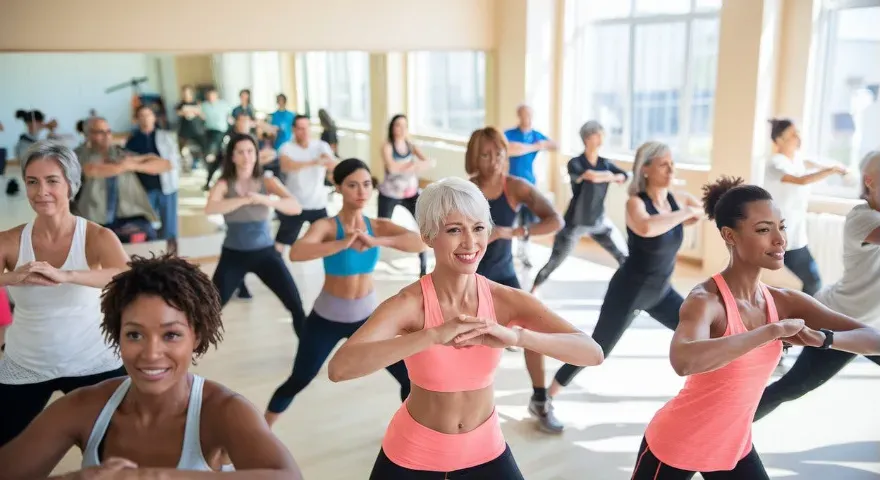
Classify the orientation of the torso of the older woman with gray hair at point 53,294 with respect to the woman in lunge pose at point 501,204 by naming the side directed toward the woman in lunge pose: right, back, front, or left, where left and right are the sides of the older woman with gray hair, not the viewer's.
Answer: left

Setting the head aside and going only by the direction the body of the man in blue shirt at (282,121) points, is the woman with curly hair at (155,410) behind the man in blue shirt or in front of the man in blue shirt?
in front

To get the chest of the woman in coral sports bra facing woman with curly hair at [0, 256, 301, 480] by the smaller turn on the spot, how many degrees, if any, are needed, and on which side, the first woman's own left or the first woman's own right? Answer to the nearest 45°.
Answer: approximately 45° to the first woman's own right

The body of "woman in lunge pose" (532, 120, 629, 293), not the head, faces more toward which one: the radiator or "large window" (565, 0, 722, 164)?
the radiator

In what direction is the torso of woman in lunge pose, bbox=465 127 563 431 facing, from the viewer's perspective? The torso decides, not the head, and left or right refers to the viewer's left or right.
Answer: facing the viewer

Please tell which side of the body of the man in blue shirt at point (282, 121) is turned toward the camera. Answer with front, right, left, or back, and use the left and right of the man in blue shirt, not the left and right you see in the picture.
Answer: front

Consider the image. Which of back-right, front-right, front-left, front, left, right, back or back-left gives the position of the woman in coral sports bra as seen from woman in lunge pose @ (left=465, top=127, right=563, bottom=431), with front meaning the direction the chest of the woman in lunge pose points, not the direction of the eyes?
front
